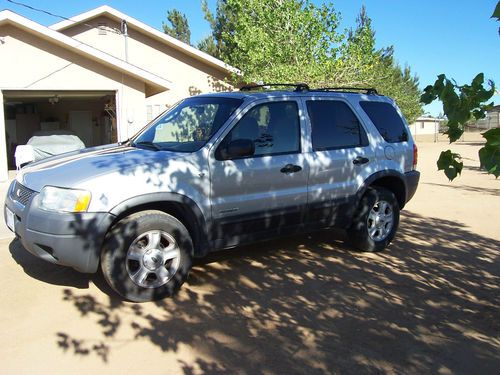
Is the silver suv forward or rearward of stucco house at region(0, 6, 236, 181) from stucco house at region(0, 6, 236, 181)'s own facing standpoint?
forward

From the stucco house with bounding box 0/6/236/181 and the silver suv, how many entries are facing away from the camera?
0

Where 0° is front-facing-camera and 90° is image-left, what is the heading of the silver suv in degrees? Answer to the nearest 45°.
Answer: approximately 45°
